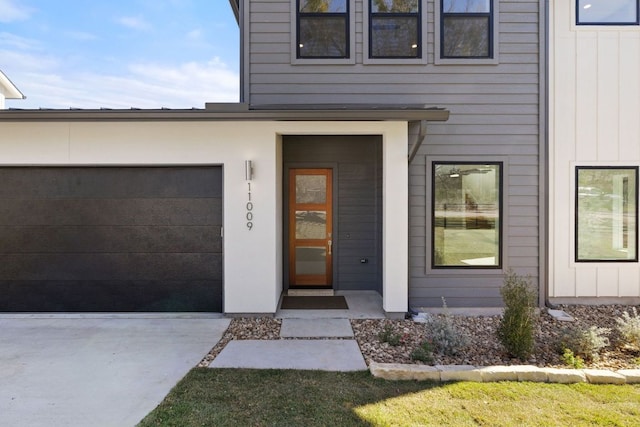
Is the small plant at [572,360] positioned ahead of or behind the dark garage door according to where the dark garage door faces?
ahead

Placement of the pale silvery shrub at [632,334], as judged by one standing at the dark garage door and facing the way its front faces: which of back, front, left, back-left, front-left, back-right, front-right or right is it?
front-left

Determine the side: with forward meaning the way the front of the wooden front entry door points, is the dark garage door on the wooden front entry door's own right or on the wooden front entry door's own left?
on the wooden front entry door's own right

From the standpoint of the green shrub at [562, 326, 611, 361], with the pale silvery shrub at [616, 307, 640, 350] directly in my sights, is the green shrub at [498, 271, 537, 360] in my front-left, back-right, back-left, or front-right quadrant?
back-left

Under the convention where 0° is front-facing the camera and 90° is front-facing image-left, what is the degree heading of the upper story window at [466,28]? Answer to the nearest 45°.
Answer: approximately 0°
